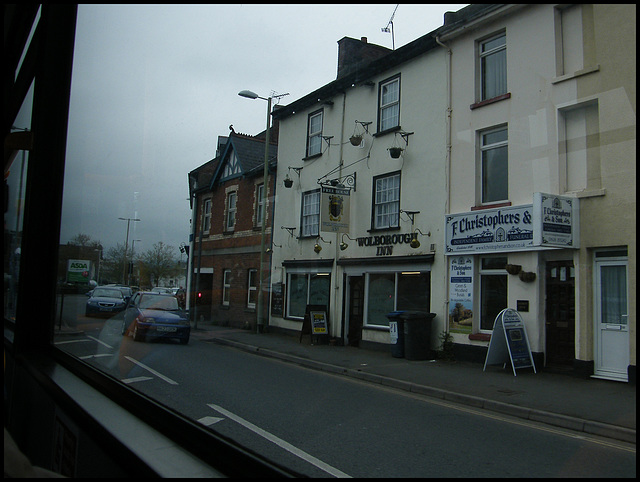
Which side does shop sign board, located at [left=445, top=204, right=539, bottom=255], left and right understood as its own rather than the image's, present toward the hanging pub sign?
right

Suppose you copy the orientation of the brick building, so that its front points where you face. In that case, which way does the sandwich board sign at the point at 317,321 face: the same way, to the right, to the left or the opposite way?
to the left

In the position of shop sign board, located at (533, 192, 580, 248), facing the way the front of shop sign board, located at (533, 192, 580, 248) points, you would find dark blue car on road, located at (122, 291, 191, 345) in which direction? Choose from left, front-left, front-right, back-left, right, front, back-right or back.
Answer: back-right

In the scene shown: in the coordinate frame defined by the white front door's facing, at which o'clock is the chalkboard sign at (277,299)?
The chalkboard sign is roughly at 3 o'clock from the white front door.

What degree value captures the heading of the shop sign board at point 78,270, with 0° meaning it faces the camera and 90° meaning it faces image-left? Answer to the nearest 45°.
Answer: approximately 0°

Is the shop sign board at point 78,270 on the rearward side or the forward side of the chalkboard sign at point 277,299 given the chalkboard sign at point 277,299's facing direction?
on the forward side

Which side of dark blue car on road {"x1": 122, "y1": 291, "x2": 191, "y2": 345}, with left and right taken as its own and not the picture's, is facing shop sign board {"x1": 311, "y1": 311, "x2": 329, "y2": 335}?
left

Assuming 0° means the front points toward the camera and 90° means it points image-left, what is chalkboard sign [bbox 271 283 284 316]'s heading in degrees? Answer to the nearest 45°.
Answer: approximately 0°

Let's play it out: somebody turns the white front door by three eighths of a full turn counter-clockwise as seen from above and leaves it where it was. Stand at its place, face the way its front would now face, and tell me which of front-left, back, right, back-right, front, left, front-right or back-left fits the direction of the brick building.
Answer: back-left
